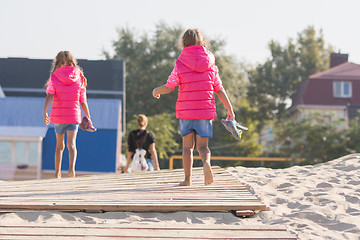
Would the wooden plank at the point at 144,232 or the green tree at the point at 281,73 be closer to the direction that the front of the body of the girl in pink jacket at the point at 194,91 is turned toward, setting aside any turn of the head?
the green tree

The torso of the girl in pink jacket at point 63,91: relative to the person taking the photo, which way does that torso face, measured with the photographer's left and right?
facing away from the viewer

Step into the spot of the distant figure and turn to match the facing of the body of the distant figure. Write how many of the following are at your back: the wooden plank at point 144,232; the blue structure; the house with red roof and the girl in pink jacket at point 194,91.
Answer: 2

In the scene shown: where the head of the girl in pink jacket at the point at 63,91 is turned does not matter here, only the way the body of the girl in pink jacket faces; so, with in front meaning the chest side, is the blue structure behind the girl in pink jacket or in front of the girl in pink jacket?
in front

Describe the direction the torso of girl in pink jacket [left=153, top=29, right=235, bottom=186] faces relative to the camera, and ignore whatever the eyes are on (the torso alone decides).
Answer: away from the camera

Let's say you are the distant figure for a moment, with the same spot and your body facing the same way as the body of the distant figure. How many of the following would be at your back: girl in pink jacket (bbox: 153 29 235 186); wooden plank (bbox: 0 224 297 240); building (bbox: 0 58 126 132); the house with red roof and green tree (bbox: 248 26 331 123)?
2

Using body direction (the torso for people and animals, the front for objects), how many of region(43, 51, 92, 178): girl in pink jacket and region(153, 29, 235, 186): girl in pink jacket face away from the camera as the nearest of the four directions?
2

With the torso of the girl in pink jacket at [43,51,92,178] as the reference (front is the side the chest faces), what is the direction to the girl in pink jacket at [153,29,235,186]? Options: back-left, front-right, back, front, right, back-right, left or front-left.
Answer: back-right

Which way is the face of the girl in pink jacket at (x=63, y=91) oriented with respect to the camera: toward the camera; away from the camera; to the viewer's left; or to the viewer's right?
away from the camera

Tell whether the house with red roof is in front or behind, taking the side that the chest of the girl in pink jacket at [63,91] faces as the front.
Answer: in front

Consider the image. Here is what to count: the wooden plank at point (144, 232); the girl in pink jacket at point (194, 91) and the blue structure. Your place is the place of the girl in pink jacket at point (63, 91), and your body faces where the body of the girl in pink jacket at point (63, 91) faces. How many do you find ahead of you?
1

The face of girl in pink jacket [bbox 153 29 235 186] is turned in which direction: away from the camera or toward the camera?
away from the camera
